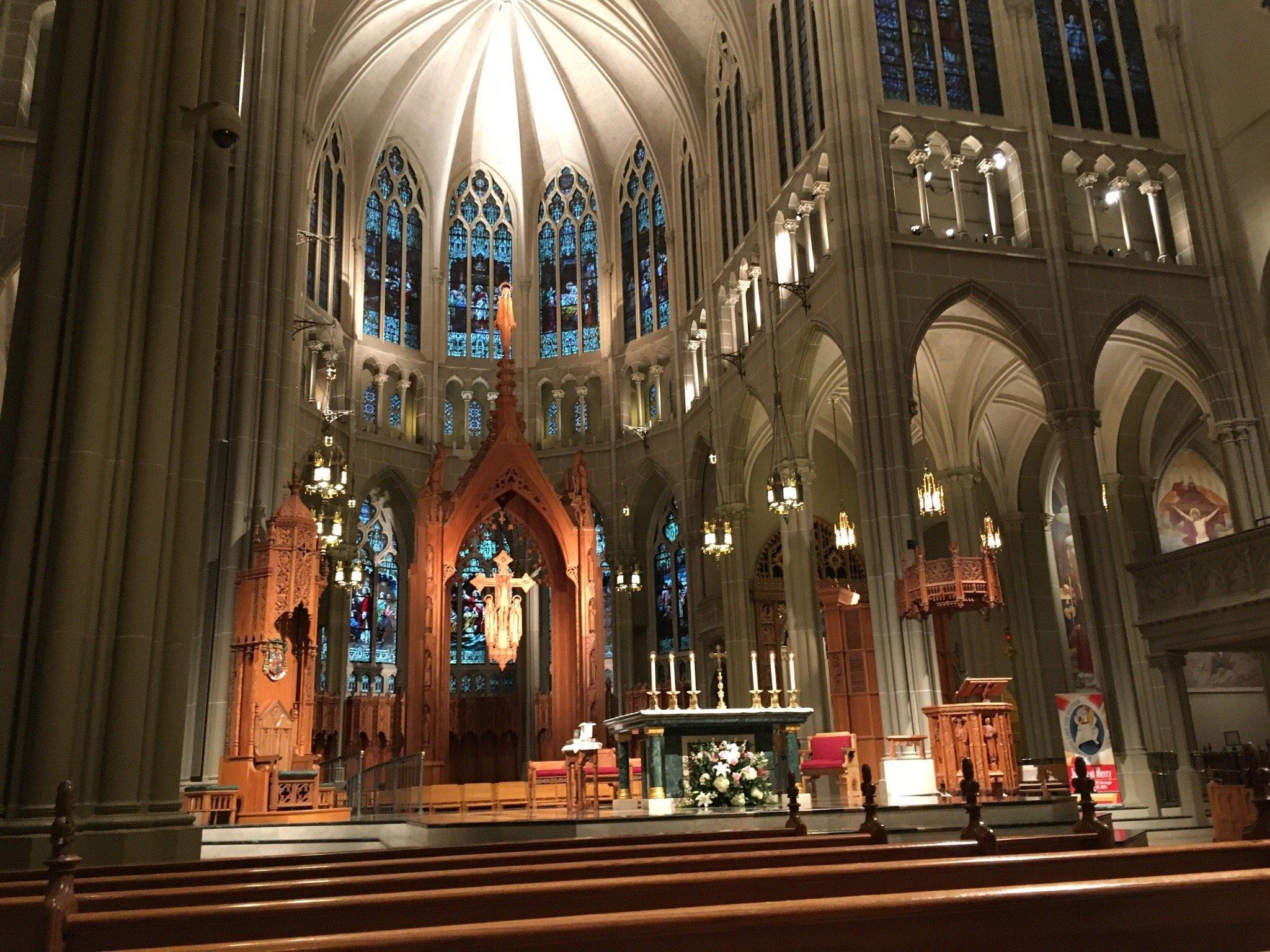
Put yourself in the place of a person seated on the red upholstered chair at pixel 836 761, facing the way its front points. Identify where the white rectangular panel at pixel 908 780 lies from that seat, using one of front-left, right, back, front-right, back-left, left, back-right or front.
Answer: left

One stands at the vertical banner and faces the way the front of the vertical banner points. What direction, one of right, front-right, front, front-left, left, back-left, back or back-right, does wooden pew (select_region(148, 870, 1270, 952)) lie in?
front

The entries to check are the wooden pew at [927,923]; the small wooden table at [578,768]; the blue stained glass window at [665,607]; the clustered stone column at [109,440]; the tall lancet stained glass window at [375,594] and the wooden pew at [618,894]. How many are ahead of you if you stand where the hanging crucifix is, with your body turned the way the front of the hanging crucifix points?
4

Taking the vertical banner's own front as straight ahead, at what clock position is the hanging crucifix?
The hanging crucifix is roughly at 3 o'clock from the vertical banner.

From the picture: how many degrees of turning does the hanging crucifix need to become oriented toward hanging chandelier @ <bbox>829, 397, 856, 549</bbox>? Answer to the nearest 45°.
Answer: approximately 135° to its left

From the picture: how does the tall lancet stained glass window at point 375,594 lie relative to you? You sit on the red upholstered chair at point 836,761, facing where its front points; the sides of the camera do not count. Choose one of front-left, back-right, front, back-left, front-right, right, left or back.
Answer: right

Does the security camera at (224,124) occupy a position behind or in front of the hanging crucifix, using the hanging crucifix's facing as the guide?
in front

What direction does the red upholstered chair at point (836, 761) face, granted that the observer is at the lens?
facing the viewer and to the left of the viewer

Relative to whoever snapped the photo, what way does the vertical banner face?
facing the viewer

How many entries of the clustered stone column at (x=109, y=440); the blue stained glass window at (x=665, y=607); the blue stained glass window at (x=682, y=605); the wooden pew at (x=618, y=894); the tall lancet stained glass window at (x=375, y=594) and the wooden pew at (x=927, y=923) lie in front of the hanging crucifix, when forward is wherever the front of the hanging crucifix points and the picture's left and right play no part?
3

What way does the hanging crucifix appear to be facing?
toward the camera

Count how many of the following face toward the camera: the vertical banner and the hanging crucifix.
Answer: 2
